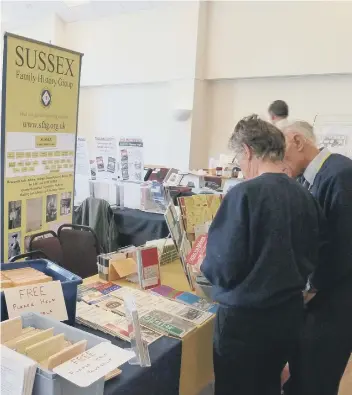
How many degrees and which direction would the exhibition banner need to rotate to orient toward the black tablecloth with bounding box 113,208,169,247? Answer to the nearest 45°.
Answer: approximately 90° to its left

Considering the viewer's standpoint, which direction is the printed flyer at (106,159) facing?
facing the viewer

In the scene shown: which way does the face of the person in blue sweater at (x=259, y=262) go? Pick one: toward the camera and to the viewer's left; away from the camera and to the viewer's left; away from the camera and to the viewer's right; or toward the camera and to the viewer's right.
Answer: away from the camera and to the viewer's left

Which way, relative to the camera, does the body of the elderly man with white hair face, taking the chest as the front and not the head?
to the viewer's left

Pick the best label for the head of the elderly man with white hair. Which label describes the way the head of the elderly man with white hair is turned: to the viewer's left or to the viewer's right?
to the viewer's left

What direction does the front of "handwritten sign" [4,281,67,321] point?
toward the camera

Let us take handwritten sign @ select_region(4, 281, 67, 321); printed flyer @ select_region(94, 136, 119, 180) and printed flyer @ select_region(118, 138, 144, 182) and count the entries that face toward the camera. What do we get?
3

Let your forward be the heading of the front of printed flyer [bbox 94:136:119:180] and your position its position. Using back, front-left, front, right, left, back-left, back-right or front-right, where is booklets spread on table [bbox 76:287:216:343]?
front

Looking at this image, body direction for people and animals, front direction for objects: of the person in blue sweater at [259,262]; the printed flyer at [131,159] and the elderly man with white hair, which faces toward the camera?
the printed flyer

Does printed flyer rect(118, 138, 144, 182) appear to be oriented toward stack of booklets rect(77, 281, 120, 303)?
yes

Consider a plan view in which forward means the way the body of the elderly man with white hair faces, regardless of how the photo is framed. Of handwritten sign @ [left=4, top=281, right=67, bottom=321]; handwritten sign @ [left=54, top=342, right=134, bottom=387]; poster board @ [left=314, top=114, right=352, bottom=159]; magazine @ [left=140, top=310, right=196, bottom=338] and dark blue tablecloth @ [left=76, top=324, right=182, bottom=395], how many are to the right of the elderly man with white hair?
1

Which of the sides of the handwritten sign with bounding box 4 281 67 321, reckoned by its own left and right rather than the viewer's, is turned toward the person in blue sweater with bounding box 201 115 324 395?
left

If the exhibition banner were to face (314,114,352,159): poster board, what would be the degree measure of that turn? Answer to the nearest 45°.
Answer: approximately 90° to its left

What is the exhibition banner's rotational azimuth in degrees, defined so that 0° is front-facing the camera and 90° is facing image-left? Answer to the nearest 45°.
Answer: approximately 315°

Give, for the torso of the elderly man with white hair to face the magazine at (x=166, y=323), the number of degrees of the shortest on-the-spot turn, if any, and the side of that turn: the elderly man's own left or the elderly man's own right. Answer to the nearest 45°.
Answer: approximately 45° to the elderly man's own left

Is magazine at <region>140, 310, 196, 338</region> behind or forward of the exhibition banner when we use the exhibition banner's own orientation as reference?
forward

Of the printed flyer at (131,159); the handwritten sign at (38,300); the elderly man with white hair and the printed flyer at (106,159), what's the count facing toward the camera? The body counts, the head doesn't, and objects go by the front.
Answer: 3

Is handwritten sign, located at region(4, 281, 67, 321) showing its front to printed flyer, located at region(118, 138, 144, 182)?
no
